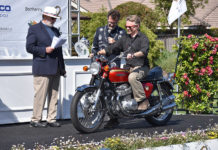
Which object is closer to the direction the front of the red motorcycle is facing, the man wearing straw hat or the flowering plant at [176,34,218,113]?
the man wearing straw hat

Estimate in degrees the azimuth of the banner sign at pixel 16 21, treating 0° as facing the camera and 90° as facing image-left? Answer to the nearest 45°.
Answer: approximately 0°

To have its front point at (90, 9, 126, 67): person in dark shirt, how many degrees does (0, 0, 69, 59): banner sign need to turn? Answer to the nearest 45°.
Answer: approximately 45° to its left

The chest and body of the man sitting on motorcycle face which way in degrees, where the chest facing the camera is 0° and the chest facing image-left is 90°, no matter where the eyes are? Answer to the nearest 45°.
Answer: approximately 45°

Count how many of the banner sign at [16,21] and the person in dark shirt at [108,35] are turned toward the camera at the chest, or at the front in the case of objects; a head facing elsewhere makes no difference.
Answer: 2

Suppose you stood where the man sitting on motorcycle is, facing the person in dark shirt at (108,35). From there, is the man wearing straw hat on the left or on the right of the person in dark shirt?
left

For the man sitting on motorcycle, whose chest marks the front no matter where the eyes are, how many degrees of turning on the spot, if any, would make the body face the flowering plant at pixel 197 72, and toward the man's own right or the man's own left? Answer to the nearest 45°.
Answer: approximately 180°
